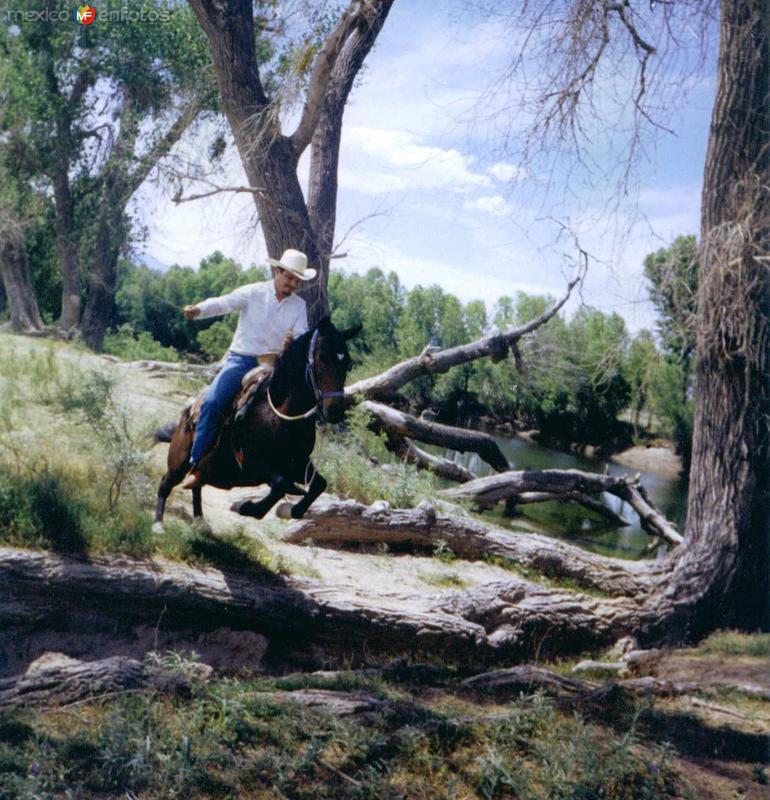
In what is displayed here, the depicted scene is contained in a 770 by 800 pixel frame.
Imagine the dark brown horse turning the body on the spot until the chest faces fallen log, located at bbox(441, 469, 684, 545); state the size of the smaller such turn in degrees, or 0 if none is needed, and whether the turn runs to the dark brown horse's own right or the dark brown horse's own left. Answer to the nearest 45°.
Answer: approximately 90° to the dark brown horse's own left

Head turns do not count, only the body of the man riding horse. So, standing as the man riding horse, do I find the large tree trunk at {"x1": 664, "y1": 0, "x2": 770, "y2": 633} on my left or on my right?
on my left

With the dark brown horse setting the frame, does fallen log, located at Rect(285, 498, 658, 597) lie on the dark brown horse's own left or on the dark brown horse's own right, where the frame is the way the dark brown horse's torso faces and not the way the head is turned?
on the dark brown horse's own left

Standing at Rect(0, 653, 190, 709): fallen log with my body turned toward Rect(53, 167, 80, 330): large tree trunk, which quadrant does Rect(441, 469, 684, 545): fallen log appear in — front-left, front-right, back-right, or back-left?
front-right

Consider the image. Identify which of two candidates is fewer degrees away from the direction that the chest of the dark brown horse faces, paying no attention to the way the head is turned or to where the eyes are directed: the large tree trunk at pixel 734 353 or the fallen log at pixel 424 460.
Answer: the large tree trunk

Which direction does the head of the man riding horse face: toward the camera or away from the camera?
toward the camera
